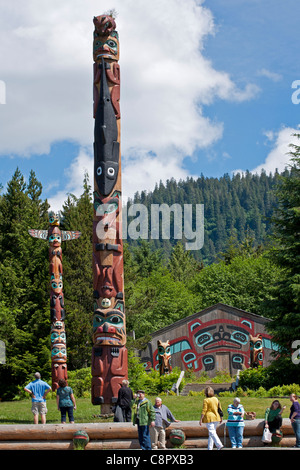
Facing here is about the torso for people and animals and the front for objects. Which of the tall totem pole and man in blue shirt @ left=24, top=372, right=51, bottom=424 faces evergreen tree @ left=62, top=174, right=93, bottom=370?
the man in blue shirt

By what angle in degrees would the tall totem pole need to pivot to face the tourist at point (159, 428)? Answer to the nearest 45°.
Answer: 0° — it already faces them

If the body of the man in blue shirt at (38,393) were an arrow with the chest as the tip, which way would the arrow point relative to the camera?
away from the camera

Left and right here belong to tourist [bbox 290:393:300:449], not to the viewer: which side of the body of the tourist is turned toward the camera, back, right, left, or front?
left

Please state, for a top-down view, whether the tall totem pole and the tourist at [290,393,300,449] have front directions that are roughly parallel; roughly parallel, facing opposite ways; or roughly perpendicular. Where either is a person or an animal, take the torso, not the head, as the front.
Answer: roughly perpendicular

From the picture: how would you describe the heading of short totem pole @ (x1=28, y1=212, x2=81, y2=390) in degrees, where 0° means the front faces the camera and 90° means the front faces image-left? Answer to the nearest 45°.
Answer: approximately 0°

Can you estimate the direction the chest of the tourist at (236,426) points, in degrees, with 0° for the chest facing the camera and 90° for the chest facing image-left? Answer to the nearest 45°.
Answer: approximately 0°

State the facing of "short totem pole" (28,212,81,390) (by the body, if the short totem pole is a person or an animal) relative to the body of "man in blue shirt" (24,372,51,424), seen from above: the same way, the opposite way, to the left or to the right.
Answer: the opposite way
